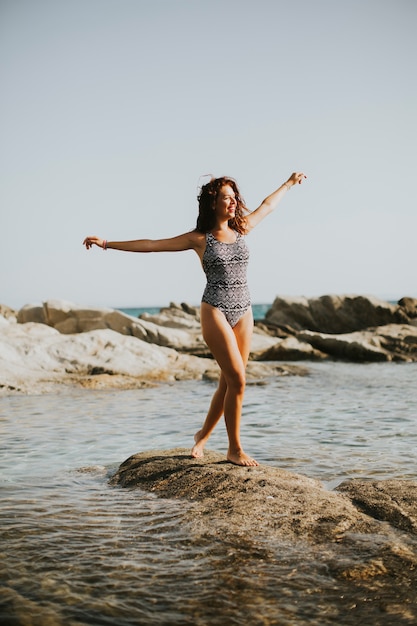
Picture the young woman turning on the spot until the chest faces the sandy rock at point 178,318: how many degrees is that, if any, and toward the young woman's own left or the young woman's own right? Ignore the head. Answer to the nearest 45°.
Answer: approximately 135° to the young woman's own left

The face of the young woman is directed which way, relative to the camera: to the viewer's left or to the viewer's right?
to the viewer's right

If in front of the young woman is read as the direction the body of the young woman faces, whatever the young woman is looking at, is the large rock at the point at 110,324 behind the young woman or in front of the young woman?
behind

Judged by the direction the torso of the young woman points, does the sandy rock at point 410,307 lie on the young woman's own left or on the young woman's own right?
on the young woman's own left

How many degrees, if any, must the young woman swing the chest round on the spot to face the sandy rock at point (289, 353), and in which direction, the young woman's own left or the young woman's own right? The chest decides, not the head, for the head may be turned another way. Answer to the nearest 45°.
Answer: approximately 135° to the young woman's own left

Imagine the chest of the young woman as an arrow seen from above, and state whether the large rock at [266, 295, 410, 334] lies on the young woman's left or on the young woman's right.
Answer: on the young woman's left

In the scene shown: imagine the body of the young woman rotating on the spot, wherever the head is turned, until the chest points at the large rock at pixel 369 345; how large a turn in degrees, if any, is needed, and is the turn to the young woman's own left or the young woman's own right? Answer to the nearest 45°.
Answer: approximately 135° to the young woman's own left

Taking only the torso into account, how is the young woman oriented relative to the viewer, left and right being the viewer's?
facing the viewer and to the right of the viewer

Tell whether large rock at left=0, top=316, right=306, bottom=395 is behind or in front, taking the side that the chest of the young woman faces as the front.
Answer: behind
